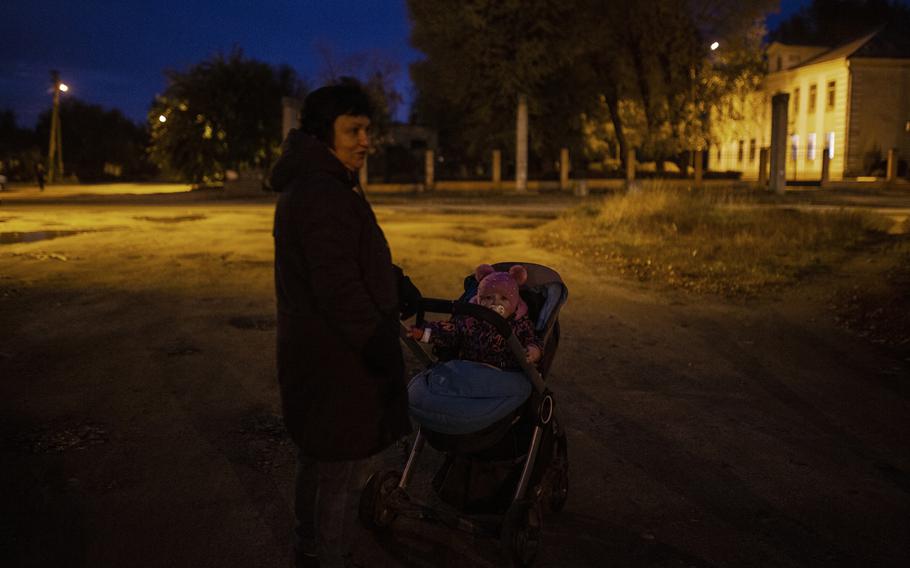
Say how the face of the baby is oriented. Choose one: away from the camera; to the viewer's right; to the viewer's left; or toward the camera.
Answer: toward the camera

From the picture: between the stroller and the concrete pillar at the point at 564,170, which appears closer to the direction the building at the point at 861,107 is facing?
the concrete pillar

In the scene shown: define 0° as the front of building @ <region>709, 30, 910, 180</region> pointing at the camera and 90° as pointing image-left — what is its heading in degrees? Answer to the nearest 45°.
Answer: approximately 45°

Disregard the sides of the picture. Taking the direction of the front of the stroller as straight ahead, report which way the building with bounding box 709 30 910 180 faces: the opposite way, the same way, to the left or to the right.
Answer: the same way

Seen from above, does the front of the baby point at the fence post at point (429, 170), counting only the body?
no

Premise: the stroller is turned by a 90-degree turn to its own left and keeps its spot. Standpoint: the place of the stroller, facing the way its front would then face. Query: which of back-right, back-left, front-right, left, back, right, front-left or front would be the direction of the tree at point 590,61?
back-left

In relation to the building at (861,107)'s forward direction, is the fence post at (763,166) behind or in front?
in front

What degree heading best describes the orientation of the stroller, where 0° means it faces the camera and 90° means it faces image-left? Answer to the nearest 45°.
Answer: approximately 45°

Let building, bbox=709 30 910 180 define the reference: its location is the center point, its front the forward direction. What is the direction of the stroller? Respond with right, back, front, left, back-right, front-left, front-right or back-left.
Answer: front-left

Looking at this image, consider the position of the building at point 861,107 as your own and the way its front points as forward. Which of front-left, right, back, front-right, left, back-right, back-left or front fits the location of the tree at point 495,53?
front

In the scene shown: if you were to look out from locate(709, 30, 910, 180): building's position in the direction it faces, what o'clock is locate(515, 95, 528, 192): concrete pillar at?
The concrete pillar is roughly at 12 o'clock from the building.

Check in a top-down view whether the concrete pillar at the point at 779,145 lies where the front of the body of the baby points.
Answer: no

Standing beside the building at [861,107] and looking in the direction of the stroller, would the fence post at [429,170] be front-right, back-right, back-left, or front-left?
front-right

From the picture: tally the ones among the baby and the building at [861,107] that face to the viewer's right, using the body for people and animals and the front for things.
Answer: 0

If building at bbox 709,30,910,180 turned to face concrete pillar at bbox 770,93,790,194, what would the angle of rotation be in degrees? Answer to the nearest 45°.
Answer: approximately 45° to its left

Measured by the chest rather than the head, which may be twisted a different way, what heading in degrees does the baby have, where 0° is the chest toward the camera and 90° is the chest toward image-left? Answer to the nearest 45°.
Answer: approximately 45°
